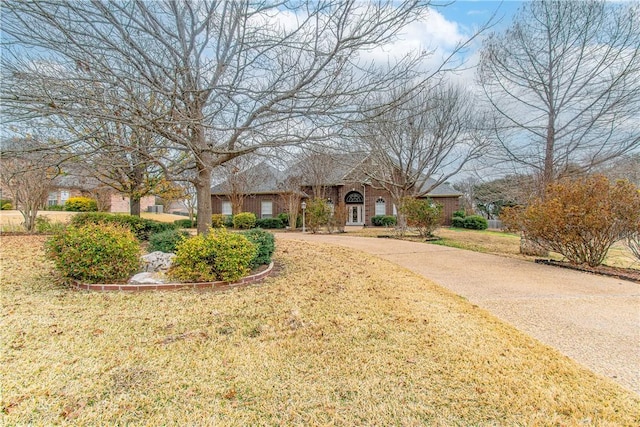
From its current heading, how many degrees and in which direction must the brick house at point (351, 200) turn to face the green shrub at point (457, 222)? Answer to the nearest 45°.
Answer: approximately 90° to its left

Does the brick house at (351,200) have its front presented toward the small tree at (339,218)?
yes

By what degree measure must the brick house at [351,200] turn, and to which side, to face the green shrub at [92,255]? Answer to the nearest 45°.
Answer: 0° — it already faces it

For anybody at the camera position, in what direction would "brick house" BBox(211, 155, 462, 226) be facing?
facing the viewer

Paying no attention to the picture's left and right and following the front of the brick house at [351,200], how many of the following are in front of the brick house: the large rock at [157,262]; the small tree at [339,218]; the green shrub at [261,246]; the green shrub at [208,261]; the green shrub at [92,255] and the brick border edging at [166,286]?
6

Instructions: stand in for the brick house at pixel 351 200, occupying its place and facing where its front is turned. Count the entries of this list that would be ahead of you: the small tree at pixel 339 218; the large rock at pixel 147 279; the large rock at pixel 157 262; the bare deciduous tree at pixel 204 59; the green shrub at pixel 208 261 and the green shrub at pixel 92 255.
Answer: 6

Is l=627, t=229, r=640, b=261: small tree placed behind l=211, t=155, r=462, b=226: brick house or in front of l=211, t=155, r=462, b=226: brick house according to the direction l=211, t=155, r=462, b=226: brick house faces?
in front

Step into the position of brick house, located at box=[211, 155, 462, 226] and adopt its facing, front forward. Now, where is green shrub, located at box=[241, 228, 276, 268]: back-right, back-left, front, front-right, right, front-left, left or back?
front

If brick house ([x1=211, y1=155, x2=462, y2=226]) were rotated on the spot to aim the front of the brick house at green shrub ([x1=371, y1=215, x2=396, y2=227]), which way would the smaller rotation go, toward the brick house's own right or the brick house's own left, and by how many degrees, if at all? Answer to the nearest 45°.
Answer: approximately 90° to the brick house's own left

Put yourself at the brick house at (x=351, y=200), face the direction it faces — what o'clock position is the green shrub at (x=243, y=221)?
The green shrub is roughly at 2 o'clock from the brick house.

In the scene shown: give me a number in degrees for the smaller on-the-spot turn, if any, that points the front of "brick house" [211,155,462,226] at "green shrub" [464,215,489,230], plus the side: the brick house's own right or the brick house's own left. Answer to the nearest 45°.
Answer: approximately 90° to the brick house's own left

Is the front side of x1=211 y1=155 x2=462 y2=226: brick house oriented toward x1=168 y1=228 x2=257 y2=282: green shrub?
yes

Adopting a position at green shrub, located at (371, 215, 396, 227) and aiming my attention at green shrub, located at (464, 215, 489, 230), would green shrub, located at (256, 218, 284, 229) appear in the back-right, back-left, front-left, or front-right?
back-right

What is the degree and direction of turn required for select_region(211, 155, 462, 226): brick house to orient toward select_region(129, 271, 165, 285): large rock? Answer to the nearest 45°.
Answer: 0° — it already faces it

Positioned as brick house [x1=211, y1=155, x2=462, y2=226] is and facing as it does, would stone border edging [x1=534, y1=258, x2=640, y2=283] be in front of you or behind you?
in front
